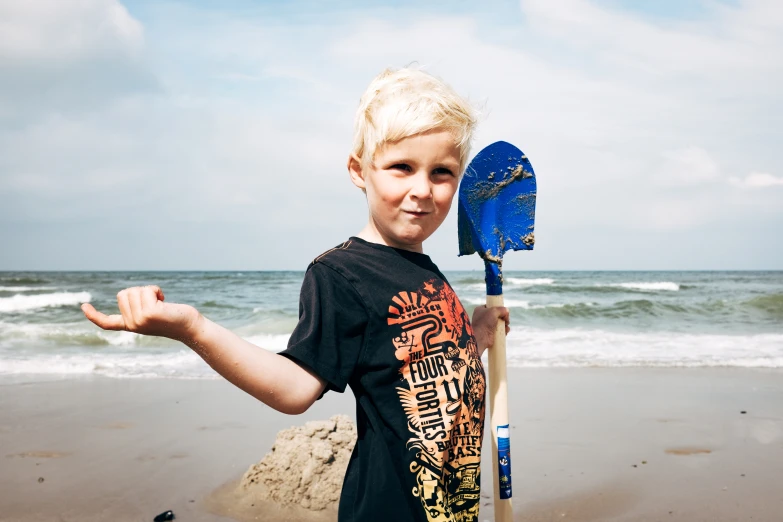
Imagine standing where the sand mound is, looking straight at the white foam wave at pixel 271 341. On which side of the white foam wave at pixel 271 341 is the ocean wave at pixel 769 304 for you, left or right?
right

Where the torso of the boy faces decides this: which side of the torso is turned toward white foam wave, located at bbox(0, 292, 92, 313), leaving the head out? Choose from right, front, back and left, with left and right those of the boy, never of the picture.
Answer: back

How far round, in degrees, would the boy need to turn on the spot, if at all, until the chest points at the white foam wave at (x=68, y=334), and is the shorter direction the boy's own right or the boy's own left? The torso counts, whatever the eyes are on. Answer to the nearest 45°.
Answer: approximately 135° to the boy's own left

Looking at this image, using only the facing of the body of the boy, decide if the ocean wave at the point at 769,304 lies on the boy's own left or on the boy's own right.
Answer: on the boy's own left

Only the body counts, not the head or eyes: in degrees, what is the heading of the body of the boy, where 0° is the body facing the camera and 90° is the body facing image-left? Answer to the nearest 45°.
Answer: approximately 315°

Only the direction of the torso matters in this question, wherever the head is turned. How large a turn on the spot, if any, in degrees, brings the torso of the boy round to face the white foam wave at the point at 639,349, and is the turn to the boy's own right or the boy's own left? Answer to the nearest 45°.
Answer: approximately 90° to the boy's own left

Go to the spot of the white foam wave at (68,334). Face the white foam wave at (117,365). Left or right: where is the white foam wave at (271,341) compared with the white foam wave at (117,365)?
left

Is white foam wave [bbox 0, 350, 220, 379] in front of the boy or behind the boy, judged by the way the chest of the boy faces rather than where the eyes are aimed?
behind
